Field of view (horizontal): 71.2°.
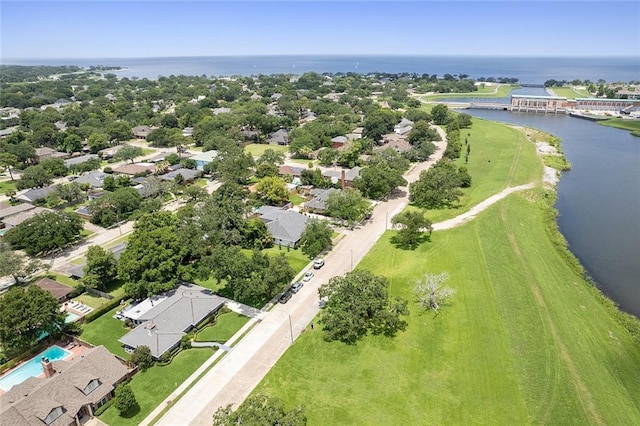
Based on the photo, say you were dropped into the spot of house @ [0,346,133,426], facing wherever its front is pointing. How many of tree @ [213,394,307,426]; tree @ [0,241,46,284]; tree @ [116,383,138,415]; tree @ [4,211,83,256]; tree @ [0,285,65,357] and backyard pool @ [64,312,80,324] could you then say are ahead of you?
2

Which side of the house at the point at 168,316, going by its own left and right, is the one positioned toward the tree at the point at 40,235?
back

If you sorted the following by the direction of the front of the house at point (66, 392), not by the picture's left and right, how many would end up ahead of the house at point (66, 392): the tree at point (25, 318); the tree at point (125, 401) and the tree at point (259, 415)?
2

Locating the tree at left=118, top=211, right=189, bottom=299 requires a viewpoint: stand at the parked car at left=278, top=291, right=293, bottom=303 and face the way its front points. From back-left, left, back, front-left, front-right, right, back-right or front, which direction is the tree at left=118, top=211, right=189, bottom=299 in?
front-right

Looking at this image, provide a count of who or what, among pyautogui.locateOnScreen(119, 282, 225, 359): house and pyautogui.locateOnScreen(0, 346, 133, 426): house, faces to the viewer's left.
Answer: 0

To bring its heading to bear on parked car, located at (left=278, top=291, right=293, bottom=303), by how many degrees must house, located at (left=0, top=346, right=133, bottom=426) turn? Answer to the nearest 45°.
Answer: approximately 45° to its left

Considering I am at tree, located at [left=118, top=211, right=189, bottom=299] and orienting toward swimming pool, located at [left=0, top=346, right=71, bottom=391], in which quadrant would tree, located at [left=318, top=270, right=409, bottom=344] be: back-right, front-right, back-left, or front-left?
back-left

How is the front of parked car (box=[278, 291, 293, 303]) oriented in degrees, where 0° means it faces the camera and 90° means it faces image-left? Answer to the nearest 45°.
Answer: approximately 45°

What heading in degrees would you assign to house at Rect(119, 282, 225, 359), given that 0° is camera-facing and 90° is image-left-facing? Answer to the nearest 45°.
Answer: approximately 315°

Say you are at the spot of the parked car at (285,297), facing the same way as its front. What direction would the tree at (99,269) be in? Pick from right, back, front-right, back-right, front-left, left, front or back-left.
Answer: front-right

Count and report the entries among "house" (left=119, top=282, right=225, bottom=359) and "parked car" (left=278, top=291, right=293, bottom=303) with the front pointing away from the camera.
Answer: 0

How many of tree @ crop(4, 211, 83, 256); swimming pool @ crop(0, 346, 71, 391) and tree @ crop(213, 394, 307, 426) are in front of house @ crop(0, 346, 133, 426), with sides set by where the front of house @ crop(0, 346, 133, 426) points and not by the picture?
1

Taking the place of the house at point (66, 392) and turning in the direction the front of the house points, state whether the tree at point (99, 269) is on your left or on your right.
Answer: on your left

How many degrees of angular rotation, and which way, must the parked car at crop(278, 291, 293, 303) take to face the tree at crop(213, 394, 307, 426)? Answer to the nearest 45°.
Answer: approximately 45° to its left

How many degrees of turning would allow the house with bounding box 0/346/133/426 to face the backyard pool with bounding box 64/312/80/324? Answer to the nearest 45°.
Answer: approximately 135° to its left

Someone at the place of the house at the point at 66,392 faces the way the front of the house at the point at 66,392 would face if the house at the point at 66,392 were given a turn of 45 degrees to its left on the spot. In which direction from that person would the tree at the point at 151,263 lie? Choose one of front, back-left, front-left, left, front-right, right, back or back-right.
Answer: front-left

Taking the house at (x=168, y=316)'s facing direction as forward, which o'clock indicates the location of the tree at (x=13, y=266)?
The tree is roughly at 6 o'clock from the house.

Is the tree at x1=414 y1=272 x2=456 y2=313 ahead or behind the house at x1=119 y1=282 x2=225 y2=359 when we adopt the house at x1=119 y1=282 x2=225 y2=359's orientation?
ahead
